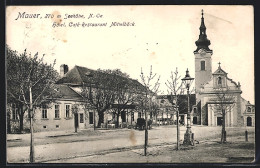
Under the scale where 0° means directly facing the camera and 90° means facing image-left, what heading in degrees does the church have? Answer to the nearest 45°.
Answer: approximately 0°

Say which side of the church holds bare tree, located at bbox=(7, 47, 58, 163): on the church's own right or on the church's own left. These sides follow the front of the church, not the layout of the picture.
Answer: on the church's own right

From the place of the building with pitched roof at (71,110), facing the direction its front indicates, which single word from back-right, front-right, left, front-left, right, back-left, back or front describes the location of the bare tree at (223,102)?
front-left

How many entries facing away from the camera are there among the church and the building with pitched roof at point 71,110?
0

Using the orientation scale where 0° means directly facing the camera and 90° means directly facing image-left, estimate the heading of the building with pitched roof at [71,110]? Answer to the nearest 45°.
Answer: approximately 315°
